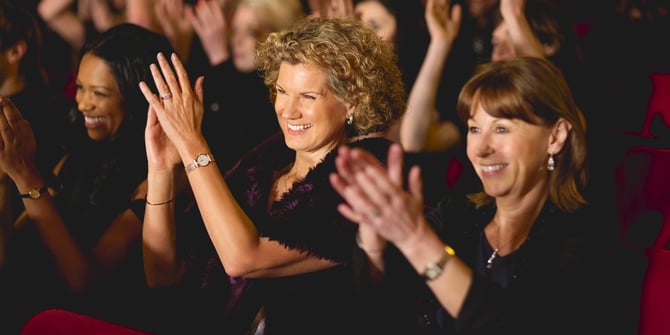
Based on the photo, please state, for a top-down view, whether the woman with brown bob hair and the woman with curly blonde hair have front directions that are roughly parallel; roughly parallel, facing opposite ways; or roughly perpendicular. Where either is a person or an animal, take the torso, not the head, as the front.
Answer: roughly parallel

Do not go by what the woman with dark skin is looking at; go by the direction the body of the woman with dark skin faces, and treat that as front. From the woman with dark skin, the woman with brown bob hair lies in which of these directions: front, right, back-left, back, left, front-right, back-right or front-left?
left

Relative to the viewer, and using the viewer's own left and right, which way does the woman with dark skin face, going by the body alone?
facing the viewer and to the left of the viewer

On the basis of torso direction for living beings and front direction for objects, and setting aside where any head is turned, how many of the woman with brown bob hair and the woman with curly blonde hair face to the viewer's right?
0

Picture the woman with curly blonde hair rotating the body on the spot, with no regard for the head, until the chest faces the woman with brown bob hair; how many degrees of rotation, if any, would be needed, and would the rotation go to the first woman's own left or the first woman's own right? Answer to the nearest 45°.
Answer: approximately 90° to the first woman's own left

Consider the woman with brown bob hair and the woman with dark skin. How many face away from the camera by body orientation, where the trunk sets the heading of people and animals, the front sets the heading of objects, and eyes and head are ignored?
0

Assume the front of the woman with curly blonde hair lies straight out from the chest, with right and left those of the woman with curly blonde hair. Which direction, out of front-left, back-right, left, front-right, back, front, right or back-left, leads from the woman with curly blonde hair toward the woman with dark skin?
right
